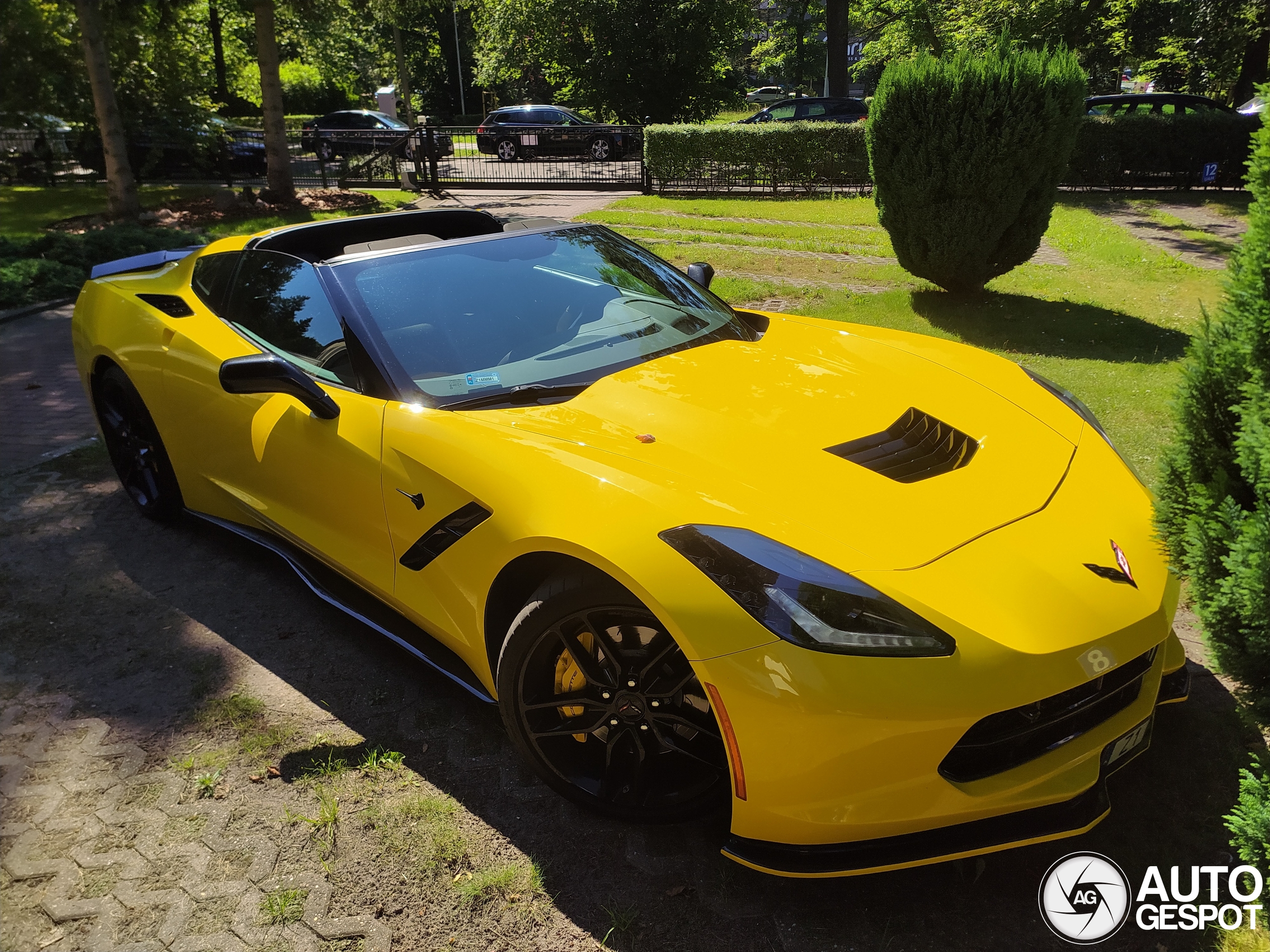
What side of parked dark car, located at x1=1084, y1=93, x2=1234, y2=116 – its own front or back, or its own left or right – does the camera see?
right

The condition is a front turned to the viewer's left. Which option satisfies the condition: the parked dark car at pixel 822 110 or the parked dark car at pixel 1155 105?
the parked dark car at pixel 822 110

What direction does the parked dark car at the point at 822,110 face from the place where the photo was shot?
facing to the left of the viewer

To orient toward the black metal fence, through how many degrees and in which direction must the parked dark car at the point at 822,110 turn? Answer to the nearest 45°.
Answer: approximately 45° to its left

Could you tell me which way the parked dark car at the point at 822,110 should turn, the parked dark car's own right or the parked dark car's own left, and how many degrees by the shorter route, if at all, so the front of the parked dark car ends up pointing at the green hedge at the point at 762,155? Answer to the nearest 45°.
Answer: approximately 90° to the parked dark car's own left

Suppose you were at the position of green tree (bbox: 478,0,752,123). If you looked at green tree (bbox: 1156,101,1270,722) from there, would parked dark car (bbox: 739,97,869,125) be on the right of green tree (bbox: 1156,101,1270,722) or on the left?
left

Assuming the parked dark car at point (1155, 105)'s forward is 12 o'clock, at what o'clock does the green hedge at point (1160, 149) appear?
The green hedge is roughly at 3 o'clock from the parked dark car.

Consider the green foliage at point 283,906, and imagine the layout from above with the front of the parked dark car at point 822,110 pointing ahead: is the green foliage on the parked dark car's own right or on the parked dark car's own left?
on the parked dark car's own left

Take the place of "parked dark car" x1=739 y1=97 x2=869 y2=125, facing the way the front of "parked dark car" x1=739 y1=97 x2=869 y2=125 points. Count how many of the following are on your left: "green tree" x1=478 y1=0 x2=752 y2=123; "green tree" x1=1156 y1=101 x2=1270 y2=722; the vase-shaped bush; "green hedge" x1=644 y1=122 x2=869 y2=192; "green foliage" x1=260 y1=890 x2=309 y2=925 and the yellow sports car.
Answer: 5
